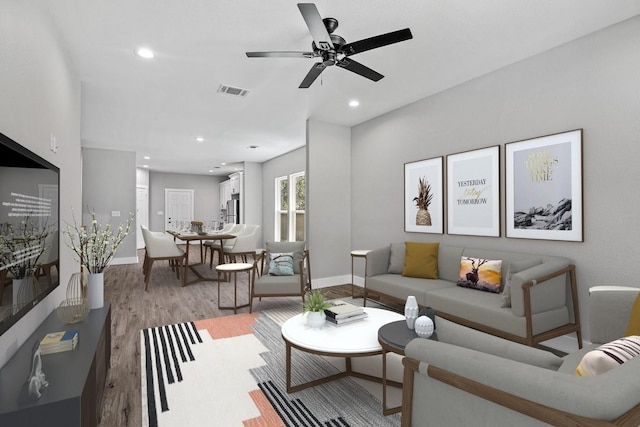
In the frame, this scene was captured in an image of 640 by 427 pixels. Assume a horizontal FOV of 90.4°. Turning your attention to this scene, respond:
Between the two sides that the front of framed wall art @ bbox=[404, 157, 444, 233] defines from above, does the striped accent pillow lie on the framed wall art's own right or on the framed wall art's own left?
on the framed wall art's own left

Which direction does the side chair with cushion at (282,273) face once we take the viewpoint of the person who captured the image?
facing the viewer

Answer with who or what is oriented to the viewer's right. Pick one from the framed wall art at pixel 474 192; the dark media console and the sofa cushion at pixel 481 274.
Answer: the dark media console

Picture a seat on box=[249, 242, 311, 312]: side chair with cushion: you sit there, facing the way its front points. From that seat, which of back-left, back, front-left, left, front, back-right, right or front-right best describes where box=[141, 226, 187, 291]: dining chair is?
back-right

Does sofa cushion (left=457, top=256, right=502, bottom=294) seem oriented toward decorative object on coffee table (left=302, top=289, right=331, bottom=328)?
yes

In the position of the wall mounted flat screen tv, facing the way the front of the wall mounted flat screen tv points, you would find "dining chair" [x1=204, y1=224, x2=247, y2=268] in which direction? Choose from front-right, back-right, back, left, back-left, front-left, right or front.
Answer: front-left

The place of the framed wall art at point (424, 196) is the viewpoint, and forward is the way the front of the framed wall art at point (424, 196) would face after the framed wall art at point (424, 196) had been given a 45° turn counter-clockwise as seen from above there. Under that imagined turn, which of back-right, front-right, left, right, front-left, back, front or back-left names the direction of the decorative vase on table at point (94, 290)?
front-right

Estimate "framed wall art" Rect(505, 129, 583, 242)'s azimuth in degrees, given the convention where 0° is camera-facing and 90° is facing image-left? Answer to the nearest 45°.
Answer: approximately 45°

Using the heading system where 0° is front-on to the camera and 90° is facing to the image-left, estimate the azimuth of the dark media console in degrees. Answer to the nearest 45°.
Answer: approximately 270°

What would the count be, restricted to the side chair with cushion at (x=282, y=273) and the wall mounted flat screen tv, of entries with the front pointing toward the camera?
1

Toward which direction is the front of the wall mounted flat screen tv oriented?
to the viewer's right

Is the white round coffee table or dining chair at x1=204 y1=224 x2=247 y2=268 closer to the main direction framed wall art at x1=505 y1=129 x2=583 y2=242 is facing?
the white round coffee table

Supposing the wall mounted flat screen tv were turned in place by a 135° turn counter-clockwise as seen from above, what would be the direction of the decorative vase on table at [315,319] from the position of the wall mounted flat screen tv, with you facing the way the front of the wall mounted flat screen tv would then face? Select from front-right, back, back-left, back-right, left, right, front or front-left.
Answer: back-right

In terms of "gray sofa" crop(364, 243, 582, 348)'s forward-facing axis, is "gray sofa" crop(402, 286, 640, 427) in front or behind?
in front

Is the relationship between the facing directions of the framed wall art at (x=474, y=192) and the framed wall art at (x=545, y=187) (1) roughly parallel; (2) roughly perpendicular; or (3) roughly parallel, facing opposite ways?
roughly parallel

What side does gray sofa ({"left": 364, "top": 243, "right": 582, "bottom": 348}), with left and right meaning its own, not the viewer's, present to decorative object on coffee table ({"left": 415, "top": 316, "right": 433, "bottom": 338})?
front

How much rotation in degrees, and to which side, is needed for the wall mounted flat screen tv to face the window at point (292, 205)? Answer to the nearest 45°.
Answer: approximately 45° to its left

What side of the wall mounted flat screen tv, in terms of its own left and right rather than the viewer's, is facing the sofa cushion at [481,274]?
front

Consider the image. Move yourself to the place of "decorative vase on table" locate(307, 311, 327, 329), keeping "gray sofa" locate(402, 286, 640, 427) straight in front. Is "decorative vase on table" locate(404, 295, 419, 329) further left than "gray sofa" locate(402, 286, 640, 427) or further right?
left

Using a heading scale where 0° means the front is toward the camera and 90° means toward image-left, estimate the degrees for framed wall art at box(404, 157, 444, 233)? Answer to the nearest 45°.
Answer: approximately 45°

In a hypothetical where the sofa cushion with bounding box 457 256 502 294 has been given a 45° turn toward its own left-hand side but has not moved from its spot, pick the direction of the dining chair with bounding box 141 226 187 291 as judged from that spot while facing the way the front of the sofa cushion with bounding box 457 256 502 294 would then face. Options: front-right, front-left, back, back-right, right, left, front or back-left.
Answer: right

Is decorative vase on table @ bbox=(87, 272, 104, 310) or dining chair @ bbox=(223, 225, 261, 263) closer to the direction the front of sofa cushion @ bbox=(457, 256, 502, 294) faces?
the decorative vase on table
